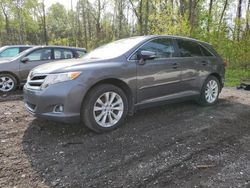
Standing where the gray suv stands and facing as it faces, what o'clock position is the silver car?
The silver car is roughly at 3 o'clock from the gray suv.

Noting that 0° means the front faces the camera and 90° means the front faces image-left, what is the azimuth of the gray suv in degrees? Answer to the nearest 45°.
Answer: approximately 45°

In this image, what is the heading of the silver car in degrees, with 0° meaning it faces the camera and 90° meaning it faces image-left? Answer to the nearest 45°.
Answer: approximately 90°

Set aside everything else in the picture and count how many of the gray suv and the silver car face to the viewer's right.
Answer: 0

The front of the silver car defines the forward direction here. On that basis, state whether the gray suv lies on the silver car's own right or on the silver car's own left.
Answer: on the silver car's own left
